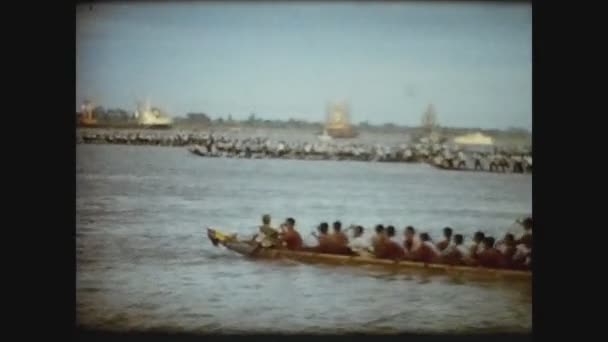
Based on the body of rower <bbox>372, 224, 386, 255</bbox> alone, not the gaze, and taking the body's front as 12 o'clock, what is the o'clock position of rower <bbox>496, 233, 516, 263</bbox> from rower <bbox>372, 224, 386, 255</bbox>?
rower <bbox>496, 233, 516, 263</bbox> is roughly at 6 o'clock from rower <bbox>372, 224, 386, 255</bbox>.

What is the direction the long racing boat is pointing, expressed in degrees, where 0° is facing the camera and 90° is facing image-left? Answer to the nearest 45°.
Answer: approximately 90°

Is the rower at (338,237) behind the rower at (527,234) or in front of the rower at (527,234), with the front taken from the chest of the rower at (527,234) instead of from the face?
in front

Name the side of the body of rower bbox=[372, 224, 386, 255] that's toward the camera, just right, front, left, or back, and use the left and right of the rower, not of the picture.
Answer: left

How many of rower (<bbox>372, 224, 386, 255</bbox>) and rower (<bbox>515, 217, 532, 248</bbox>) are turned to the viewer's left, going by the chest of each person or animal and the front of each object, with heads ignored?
2

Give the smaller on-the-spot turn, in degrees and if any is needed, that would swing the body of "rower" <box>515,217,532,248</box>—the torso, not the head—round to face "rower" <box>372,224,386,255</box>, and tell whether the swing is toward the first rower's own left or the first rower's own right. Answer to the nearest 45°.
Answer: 0° — they already face them

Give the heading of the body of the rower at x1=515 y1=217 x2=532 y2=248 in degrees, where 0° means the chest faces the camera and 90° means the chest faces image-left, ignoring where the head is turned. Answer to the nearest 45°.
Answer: approximately 90°

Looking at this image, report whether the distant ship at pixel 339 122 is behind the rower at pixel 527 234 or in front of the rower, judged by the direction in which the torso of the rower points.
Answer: in front
